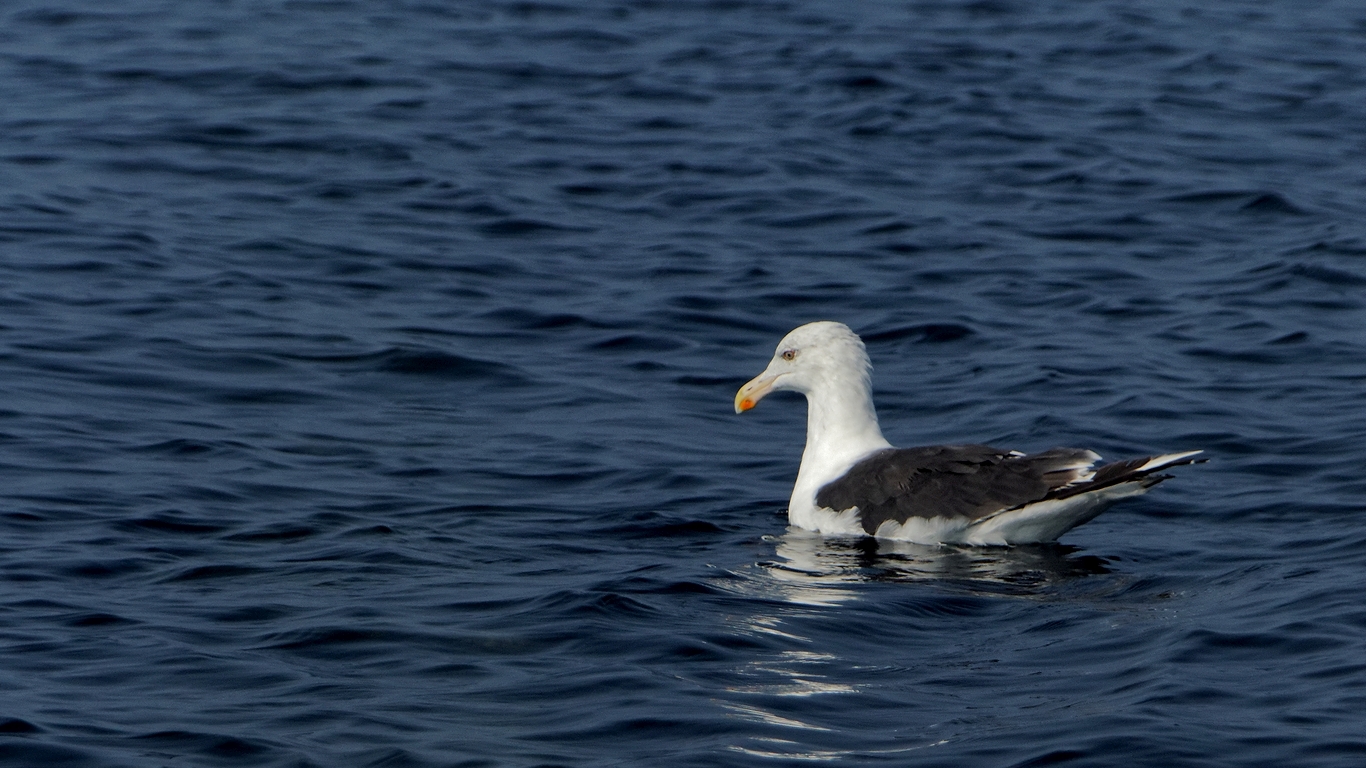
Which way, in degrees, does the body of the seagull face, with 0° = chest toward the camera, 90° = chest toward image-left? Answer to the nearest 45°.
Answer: approximately 90°
